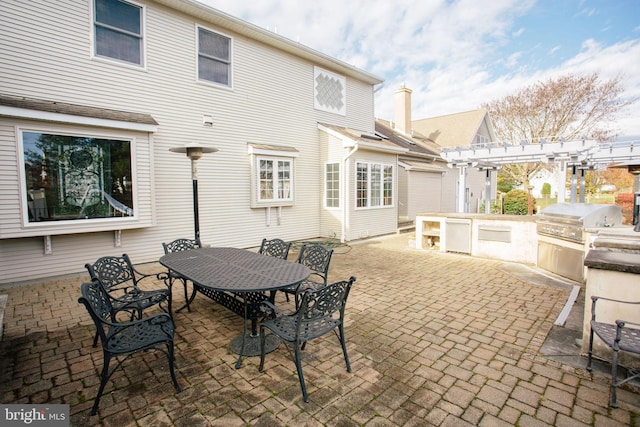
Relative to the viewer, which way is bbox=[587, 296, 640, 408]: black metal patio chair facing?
to the viewer's left

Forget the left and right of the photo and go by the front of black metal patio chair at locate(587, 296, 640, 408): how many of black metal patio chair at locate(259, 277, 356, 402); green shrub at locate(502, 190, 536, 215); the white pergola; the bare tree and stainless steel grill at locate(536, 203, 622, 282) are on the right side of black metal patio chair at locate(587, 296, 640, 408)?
4

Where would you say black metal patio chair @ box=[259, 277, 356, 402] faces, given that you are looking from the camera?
facing away from the viewer and to the left of the viewer

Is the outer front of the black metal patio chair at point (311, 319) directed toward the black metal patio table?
yes

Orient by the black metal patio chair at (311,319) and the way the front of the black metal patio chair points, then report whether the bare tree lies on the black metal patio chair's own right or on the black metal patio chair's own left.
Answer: on the black metal patio chair's own right

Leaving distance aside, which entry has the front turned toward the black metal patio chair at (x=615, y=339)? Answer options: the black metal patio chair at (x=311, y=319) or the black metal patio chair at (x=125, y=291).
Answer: the black metal patio chair at (x=125, y=291)

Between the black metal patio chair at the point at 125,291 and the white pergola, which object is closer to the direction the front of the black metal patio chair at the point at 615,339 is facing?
the black metal patio chair

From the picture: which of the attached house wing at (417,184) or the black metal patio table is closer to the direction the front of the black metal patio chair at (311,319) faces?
the black metal patio table

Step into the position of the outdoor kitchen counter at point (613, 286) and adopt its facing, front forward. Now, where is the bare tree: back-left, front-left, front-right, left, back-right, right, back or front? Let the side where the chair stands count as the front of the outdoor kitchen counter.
back-right

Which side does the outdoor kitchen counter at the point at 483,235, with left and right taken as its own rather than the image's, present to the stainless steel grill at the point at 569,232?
left

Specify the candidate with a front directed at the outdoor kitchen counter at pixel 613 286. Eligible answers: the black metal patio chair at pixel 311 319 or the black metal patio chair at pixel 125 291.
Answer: the black metal patio chair at pixel 125 291

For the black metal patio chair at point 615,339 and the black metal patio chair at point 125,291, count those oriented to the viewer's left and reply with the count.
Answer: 1

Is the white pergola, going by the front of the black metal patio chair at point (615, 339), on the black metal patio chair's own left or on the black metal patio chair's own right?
on the black metal patio chair's own right
